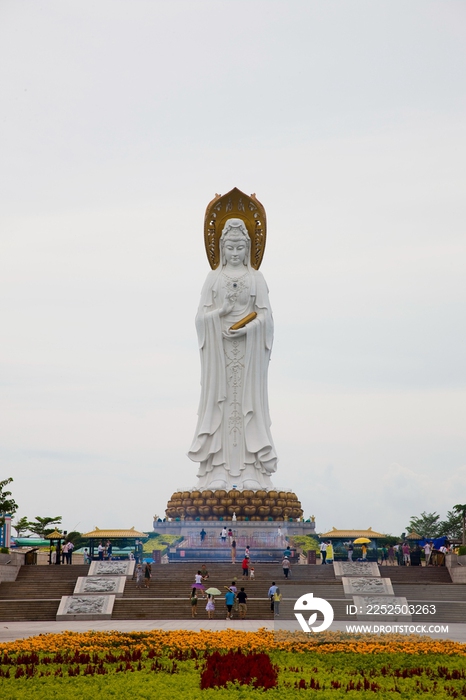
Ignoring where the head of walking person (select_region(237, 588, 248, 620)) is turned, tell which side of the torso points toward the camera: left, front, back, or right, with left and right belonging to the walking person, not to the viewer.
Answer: back

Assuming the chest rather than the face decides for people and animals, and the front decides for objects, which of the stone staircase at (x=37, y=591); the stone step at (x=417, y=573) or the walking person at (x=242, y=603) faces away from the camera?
the walking person

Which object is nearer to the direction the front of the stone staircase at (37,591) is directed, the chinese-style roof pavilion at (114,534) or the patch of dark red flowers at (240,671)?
the patch of dark red flowers

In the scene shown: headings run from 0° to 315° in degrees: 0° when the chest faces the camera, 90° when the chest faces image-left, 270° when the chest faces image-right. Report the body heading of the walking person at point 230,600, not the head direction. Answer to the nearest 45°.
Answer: approximately 180°

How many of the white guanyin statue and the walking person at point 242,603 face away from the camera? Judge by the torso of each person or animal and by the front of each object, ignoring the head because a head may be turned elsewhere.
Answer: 1

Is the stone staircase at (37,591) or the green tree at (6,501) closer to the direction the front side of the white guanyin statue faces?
the stone staircase

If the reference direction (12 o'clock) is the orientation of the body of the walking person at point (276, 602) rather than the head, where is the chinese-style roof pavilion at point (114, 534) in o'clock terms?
The chinese-style roof pavilion is roughly at 11 o'clock from the walking person.

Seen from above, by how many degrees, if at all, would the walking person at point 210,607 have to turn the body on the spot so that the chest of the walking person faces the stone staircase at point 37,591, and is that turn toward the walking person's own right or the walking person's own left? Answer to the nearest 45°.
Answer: approximately 45° to the walking person's own left

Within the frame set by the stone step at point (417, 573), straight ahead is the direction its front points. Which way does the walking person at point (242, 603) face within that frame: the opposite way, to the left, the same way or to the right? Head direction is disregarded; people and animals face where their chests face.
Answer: the opposite way

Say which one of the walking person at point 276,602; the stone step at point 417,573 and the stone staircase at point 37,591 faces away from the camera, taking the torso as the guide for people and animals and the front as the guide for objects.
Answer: the walking person
